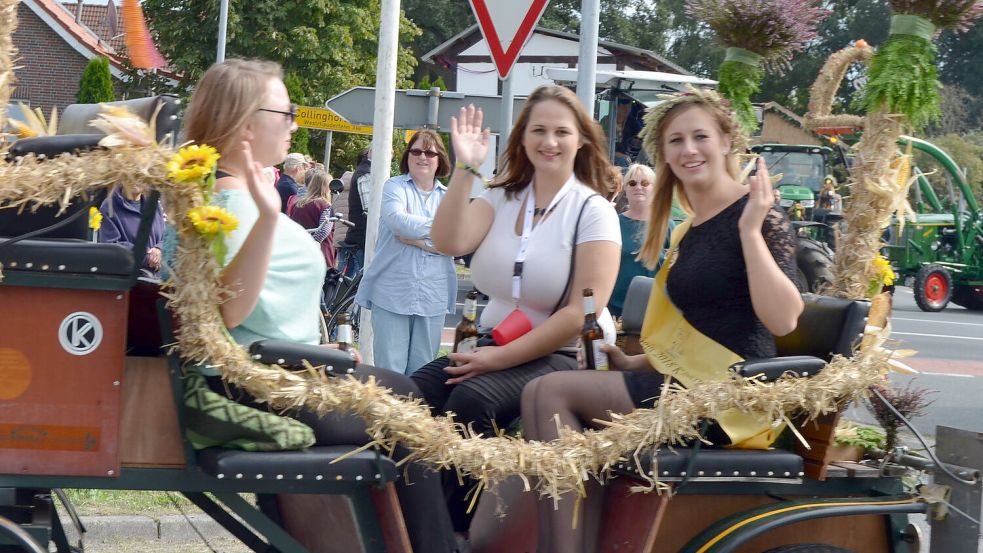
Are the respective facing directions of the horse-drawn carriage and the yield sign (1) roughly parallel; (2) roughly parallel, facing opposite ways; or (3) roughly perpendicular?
roughly perpendicular

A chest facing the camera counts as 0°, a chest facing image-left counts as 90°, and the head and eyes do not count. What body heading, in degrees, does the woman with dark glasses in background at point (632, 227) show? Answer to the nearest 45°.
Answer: approximately 0°

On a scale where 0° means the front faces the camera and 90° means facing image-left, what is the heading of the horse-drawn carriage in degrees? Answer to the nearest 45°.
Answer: approximately 90°

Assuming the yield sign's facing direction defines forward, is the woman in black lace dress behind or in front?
in front

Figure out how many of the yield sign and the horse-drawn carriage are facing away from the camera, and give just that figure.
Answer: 0

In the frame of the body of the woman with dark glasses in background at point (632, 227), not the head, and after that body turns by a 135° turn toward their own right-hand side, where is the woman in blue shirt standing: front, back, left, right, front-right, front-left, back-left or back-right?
front-left

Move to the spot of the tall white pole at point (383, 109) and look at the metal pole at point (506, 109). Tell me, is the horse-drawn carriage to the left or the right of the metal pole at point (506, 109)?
right

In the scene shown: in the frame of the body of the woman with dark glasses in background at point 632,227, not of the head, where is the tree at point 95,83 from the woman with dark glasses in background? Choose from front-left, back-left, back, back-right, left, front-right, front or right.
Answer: back-right
